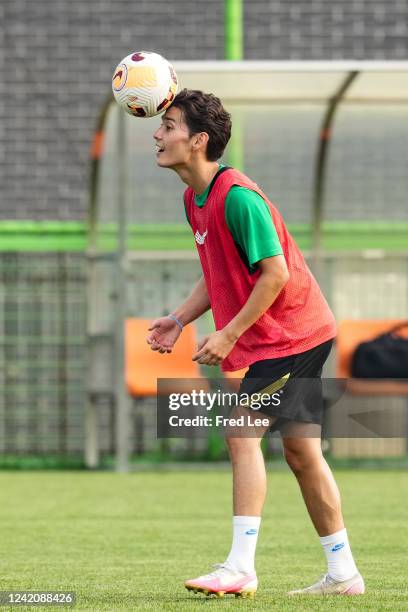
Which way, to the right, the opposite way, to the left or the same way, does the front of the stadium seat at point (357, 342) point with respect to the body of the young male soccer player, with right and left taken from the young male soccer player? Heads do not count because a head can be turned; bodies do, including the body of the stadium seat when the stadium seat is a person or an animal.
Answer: to the left

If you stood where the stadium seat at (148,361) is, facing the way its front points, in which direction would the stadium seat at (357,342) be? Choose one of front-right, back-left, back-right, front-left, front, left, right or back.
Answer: left

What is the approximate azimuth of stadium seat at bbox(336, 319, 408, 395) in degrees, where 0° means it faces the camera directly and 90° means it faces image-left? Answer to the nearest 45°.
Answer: approximately 0°

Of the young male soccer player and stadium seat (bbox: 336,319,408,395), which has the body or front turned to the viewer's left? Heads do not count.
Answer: the young male soccer player

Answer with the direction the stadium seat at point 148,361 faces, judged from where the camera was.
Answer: facing the viewer

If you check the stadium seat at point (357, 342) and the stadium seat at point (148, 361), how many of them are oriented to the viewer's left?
0

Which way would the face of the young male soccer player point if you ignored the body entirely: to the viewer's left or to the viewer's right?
to the viewer's left

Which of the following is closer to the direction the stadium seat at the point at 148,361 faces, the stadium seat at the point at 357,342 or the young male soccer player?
the young male soccer player

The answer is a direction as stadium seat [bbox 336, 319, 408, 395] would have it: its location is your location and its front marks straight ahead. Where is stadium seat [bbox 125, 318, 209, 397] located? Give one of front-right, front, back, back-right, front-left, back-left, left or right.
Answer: right

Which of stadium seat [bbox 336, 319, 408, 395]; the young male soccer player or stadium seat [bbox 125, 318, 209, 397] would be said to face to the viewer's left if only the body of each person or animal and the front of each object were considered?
the young male soccer player

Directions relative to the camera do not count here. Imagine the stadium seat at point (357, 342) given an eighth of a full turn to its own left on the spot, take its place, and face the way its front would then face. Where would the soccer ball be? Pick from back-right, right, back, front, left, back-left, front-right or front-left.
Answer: front-right

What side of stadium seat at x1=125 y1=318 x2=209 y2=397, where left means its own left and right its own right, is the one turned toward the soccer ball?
front

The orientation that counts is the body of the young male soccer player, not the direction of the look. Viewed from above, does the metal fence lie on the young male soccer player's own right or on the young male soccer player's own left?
on the young male soccer player's own right

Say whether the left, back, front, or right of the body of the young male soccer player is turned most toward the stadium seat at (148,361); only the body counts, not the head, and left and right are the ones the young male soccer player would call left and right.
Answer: right

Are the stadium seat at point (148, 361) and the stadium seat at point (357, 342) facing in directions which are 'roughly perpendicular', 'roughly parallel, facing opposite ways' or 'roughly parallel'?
roughly parallel

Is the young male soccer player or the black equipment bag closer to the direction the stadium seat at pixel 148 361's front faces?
the young male soccer player

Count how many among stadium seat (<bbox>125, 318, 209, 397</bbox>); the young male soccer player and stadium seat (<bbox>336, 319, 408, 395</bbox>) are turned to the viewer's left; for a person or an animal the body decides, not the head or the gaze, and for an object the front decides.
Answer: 1
